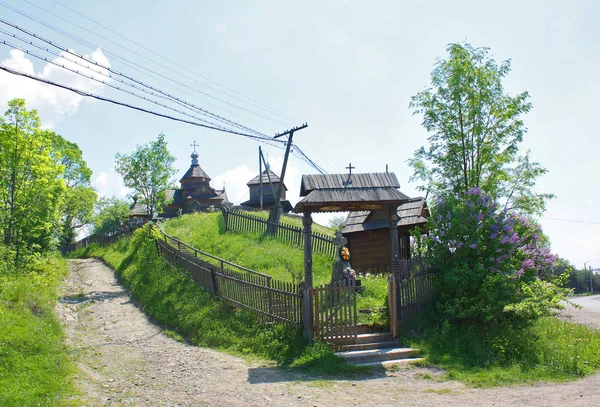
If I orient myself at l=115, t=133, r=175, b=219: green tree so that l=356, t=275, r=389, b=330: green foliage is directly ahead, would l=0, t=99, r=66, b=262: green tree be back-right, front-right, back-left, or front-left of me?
front-right

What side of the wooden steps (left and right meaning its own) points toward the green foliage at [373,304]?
back

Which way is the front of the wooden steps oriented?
toward the camera

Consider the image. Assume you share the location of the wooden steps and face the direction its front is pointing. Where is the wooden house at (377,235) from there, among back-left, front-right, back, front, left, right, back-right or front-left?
back

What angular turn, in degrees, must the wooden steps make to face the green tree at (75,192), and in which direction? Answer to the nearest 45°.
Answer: approximately 135° to its right

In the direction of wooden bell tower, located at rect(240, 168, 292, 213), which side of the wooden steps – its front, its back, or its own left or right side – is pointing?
back

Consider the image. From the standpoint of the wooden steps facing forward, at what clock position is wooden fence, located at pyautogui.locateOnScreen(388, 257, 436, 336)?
The wooden fence is roughly at 7 o'clock from the wooden steps.

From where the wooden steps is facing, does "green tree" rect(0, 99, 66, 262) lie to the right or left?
on its right

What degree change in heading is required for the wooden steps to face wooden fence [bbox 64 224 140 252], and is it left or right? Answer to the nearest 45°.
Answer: approximately 135° to its right

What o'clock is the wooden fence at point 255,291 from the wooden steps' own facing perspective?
The wooden fence is roughly at 4 o'clock from the wooden steps.

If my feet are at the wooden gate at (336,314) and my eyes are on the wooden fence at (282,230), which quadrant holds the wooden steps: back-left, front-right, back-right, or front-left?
back-right

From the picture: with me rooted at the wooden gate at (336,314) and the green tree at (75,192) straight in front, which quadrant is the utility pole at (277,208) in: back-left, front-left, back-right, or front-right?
front-right
